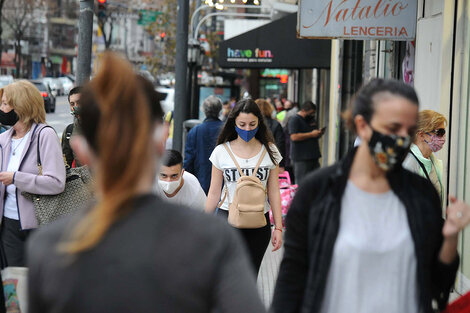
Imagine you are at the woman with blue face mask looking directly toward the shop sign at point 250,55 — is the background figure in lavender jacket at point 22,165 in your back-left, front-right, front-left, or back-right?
back-left

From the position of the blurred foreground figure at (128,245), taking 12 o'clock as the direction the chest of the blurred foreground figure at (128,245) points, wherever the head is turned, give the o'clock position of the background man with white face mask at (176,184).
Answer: the background man with white face mask at (176,184) is roughly at 12 o'clock from the blurred foreground figure at (128,245).

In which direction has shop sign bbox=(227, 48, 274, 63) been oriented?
toward the camera

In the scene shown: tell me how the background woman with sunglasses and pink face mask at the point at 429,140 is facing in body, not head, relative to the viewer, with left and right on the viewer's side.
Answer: facing the viewer and to the right of the viewer

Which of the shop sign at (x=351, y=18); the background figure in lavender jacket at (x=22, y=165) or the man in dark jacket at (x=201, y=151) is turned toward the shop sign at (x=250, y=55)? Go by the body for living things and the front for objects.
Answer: the man in dark jacket

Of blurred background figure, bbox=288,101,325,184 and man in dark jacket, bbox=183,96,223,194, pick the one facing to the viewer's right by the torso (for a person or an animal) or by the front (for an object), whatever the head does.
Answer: the blurred background figure

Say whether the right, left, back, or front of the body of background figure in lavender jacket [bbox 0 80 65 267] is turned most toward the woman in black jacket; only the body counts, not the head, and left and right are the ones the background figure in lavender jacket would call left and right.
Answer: left

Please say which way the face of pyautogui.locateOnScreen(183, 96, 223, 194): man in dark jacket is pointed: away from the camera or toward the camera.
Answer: away from the camera

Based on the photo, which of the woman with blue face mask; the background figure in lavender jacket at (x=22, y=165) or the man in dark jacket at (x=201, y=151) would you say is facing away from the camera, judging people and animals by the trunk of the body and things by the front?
the man in dark jacket

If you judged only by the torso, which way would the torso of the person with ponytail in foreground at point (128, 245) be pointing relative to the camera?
away from the camera

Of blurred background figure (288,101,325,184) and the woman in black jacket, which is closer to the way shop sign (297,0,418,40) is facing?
the woman in black jacket

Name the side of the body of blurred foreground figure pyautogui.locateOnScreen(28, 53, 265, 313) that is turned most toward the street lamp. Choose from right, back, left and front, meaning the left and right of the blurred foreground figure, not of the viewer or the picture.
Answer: front

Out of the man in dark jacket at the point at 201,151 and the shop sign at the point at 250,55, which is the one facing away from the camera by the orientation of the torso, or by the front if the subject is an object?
the man in dark jacket
